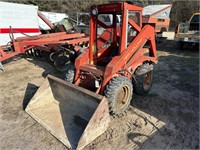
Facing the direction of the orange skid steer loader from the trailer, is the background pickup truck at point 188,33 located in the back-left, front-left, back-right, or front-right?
front-left

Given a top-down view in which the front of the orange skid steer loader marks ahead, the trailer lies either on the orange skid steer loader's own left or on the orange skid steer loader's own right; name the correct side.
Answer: on the orange skid steer loader's own right

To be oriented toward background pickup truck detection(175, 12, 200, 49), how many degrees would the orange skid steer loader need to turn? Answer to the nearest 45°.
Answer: approximately 180°

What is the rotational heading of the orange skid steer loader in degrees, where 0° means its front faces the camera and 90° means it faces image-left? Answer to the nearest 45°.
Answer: approximately 45°

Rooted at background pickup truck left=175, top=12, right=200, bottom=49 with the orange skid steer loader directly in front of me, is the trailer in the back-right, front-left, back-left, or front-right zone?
front-right

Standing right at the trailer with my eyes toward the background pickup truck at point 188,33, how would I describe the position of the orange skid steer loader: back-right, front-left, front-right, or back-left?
front-right
